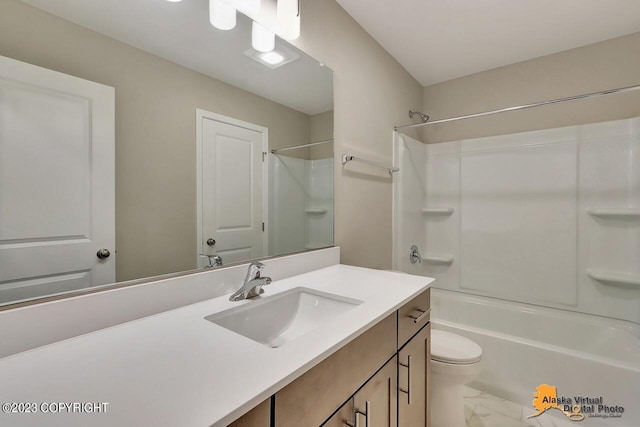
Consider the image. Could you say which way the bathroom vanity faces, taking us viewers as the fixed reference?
facing the viewer and to the right of the viewer

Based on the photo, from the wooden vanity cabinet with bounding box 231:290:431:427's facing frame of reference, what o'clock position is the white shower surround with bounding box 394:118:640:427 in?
The white shower surround is roughly at 9 o'clock from the wooden vanity cabinet.

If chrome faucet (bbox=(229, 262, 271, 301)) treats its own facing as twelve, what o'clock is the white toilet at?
The white toilet is roughly at 10 o'clock from the chrome faucet.

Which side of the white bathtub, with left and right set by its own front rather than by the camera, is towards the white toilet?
front

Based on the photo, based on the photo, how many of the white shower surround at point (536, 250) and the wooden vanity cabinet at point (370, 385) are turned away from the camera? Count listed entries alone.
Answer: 0

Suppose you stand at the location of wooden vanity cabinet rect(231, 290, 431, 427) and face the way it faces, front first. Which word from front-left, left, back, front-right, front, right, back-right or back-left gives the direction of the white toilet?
left

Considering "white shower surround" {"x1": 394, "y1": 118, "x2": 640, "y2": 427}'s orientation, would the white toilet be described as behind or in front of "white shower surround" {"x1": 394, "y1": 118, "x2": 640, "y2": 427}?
in front
